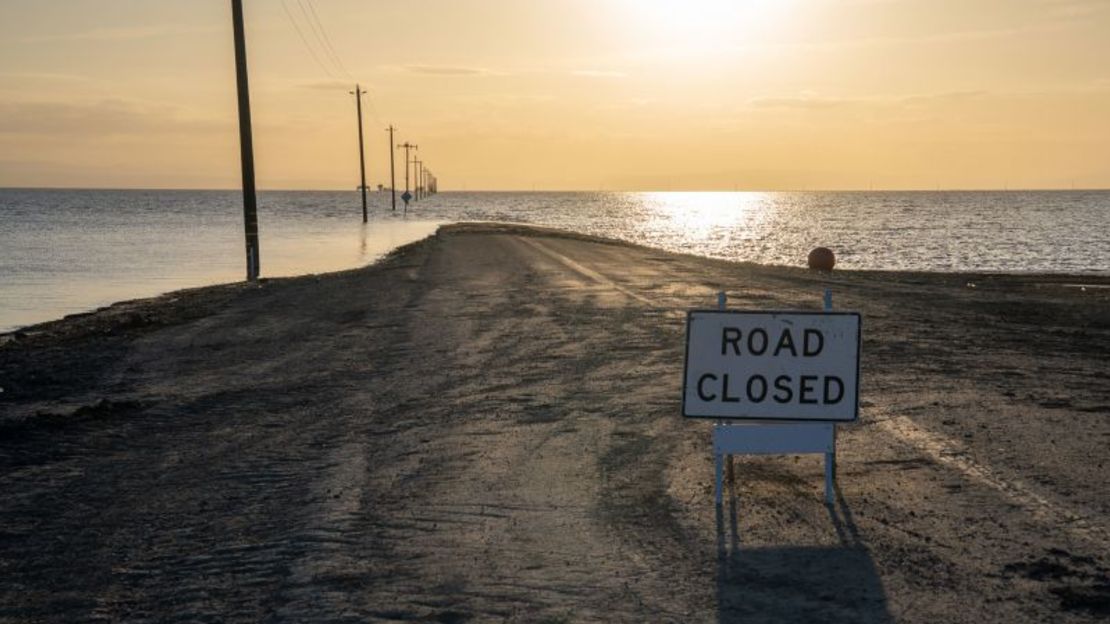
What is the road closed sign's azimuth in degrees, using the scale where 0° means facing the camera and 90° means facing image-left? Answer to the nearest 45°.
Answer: approximately 0°

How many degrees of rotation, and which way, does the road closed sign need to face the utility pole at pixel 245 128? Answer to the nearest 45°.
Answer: approximately 135° to its right
